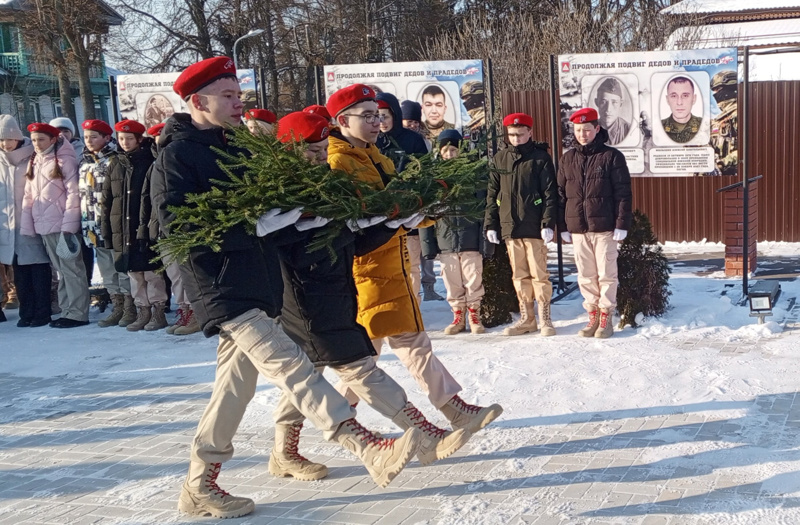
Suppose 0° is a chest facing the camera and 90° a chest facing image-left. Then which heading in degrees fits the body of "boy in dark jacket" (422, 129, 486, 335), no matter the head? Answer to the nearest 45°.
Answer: approximately 0°

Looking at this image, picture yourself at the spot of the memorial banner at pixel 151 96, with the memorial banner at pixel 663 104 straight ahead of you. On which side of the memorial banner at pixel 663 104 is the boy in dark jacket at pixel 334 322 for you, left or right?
right

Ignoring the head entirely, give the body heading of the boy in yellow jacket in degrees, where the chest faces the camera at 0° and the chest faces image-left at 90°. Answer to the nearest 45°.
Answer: approximately 270°

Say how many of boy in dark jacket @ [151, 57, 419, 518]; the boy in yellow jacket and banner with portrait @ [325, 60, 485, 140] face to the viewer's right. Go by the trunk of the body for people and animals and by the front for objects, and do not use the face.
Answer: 2

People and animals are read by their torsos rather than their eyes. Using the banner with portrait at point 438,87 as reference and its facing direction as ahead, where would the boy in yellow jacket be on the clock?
The boy in yellow jacket is roughly at 12 o'clock from the banner with portrait.

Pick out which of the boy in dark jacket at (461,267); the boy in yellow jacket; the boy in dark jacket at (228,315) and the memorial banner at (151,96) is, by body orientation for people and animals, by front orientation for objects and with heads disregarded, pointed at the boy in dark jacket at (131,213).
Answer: the memorial banner

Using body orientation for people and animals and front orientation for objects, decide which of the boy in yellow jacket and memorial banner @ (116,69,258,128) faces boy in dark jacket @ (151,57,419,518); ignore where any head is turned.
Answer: the memorial banner

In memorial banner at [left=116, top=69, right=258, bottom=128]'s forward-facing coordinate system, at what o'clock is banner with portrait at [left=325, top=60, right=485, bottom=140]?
The banner with portrait is roughly at 10 o'clock from the memorial banner.

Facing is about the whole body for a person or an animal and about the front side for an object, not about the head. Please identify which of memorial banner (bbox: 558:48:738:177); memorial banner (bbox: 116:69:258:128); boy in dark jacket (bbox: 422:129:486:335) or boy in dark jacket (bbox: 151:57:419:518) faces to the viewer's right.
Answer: boy in dark jacket (bbox: 151:57:419:518)

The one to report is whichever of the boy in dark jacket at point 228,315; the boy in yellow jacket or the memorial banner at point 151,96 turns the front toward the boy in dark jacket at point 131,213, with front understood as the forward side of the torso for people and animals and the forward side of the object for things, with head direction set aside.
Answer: the memorial banner
